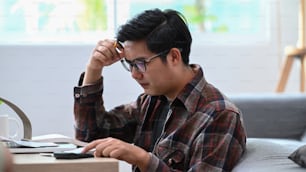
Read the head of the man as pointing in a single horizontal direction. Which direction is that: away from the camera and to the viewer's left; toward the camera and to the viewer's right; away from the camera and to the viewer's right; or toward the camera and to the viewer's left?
toward the camera and to the viewer's left

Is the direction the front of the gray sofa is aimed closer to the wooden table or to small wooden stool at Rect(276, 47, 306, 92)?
the wooden table

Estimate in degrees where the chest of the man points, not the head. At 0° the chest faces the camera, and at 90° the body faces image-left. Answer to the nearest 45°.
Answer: approximately 45°

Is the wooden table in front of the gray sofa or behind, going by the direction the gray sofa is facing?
in front

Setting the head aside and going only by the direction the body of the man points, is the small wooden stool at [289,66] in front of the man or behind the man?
behind

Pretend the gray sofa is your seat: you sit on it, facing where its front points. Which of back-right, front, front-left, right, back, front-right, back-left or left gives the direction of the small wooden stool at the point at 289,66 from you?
back
